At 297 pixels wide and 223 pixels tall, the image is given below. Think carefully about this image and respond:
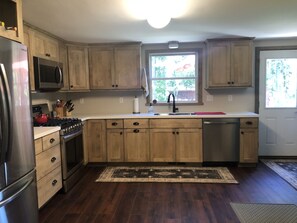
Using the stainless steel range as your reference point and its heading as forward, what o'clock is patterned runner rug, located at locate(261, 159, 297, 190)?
The patterned runner rug is roughly at 11 o'clock from the stainless steel range.

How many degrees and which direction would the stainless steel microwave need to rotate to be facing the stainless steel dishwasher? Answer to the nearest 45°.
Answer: approximately 45° to its left

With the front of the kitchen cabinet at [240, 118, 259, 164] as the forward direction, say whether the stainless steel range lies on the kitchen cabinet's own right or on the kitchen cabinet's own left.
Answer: on the kitchen cabinet's own right

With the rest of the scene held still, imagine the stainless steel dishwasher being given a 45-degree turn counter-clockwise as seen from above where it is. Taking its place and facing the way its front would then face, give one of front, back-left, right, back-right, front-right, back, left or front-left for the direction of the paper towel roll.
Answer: back-right

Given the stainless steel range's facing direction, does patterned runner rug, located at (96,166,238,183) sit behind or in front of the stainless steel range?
in front

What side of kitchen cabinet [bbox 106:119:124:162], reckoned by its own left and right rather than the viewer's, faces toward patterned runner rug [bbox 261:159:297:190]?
left

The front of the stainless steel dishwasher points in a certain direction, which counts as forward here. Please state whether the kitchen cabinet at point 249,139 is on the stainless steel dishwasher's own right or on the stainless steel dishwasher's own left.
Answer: on the stainless steel dishwasher's own left

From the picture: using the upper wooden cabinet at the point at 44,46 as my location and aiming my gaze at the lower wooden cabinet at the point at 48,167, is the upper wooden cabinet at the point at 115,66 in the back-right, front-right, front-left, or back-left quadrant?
back-left

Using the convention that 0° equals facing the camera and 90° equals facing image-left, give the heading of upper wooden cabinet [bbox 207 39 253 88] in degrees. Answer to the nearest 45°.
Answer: approximately 0°

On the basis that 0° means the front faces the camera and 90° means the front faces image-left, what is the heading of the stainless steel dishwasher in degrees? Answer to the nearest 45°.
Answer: approximately 0°

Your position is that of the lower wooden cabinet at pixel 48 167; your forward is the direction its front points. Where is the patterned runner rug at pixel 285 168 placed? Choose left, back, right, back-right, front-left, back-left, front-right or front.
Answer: front-left

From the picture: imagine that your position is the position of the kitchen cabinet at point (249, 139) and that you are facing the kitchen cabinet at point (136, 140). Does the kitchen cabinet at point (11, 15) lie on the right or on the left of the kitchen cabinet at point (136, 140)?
left
